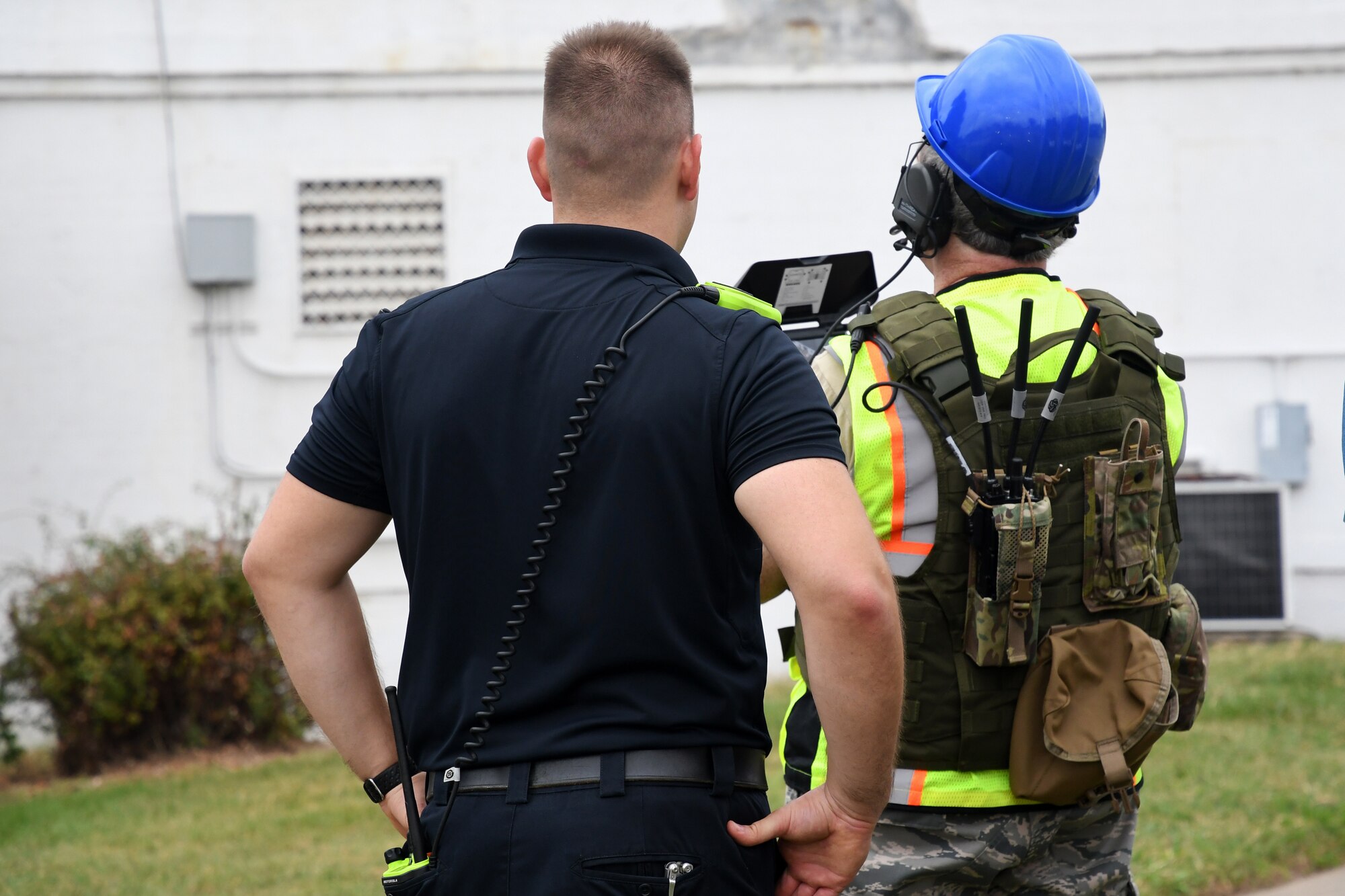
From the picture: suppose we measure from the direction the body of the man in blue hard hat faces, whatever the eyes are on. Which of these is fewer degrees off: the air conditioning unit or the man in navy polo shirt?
the air conditioning unit

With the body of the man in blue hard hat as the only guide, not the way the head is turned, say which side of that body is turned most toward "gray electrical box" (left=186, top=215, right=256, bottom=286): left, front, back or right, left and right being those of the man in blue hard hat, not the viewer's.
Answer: front

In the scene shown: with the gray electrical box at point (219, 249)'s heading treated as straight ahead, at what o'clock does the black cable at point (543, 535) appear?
The black cable is roughly at 12 o'clock from the gray electrical box.

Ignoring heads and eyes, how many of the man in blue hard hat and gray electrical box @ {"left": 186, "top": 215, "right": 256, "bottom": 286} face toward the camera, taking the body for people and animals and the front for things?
1

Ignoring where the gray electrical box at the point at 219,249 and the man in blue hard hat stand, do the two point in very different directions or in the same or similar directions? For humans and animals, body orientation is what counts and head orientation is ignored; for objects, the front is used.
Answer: very different directions

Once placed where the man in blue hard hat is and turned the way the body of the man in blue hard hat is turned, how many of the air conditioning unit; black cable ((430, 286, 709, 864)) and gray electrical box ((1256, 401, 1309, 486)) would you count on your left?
1

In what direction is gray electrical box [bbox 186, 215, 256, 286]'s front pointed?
toward the camera

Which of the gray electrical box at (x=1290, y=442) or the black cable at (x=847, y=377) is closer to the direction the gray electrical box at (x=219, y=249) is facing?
the black cable

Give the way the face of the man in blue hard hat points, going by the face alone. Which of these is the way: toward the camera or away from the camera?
away from the camera

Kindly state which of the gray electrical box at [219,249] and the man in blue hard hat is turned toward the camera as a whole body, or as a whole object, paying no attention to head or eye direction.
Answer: the gray electrical box

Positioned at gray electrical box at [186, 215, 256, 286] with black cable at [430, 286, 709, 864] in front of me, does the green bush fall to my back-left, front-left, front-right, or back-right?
front-right

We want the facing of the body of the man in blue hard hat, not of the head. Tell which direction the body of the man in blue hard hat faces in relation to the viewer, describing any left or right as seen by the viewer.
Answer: facing away from the viewer and to the left of the viewer

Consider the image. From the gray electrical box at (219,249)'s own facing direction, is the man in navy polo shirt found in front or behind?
in front
